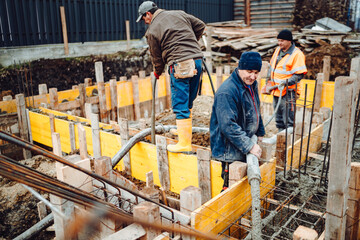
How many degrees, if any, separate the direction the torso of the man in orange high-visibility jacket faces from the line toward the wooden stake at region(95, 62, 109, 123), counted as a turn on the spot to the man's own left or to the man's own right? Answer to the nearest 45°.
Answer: approximately 45° to the man's own right

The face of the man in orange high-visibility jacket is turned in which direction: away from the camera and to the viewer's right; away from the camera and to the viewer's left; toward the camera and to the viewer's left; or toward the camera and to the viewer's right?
toward the camera and to the viewer's left

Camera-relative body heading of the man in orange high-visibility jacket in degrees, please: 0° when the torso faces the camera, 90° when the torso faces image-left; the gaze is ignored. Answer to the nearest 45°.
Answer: approximately 45°

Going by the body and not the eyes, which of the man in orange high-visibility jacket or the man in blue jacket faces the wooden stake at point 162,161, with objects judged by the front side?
the man in orange high-visibility jacket

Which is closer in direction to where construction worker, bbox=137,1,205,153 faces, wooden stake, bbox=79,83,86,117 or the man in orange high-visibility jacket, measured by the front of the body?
the wooden stake

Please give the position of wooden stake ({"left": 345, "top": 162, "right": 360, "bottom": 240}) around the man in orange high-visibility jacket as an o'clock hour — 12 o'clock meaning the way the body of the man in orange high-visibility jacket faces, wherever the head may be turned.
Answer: The wooden stake is roughly at 10 o'clock from the man in orange high-visibility jacket.

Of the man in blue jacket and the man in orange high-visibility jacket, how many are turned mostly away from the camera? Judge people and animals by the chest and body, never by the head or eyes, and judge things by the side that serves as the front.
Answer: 0

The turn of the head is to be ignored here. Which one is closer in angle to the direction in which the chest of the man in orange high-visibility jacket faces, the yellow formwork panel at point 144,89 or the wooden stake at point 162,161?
the wooden stake

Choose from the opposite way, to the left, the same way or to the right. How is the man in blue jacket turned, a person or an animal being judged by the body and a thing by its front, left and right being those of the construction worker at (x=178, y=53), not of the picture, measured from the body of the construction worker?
the opposite way

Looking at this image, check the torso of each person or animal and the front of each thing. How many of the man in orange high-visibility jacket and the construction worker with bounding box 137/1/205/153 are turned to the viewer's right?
0

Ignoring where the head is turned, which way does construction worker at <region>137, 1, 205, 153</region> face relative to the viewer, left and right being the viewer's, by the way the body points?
facing away from the viewer and to the left of the viewer
